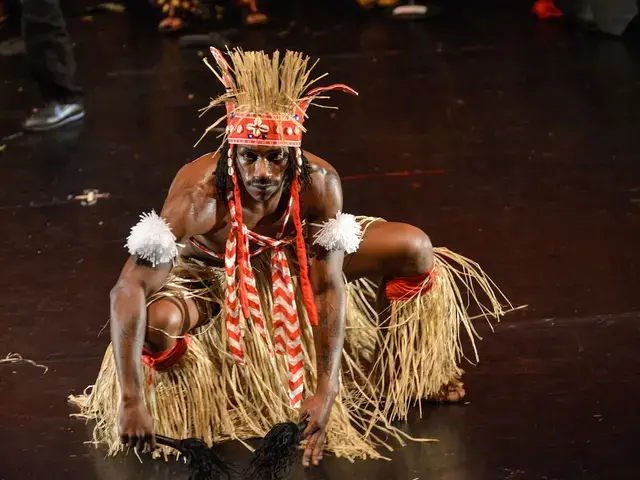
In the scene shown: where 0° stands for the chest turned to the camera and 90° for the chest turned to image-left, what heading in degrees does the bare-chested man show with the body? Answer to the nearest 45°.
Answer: approximately 0°

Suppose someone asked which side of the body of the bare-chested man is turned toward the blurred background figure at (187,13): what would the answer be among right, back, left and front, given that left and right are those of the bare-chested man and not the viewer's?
back

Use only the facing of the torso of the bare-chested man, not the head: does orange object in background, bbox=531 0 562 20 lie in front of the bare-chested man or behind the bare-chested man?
behind

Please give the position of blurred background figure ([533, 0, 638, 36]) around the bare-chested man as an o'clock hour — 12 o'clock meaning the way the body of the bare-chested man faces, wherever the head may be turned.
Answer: The blurred background figure is roughly at 7 o'clock from the bare-chested man.
